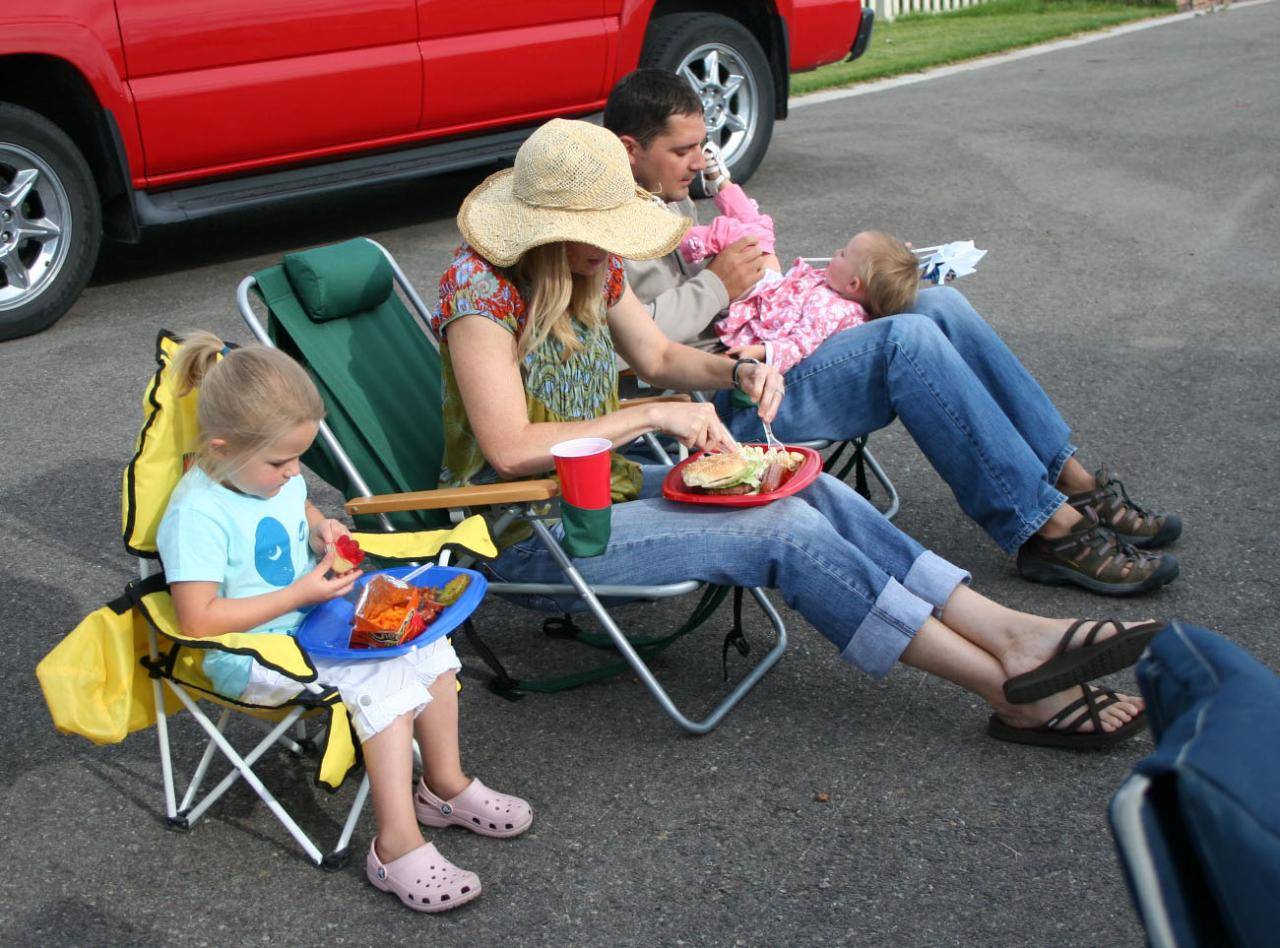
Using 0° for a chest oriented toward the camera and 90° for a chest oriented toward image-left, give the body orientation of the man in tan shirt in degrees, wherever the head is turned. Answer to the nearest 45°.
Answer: approximately 270°

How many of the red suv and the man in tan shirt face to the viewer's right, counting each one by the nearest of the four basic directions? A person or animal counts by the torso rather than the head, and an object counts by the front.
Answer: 1

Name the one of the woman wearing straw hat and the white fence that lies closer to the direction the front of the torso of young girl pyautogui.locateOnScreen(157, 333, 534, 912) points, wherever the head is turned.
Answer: the woman wearing straw hat

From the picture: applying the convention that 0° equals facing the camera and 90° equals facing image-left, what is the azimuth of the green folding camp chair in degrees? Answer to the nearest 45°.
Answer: approximately 315°

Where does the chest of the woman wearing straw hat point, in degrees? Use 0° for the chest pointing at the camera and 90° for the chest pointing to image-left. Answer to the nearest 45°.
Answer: approximately 315°

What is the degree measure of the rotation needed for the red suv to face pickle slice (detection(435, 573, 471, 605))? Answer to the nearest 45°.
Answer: approximately 45° to its left

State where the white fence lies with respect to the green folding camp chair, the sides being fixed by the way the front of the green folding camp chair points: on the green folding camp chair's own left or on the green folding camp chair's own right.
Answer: on the green folding camp chair's own left

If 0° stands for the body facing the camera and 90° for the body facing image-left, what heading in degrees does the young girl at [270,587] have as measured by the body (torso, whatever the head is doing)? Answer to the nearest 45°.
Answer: approximately 315°

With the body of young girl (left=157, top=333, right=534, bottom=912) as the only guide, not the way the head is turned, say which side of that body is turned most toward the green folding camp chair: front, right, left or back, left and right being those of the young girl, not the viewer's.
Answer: left

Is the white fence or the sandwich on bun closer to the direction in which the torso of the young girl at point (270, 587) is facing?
the sandwich on bun

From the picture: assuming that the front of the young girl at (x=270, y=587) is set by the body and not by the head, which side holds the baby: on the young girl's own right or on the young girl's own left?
on the young girl's own left

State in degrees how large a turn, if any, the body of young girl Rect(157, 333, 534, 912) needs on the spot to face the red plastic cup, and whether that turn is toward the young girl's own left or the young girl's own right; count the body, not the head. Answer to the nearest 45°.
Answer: approximately 45° to the young girl's own left

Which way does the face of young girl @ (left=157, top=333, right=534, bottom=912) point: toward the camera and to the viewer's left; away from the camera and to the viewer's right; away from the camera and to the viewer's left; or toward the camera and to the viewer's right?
toward the camera and to the viewer's right
